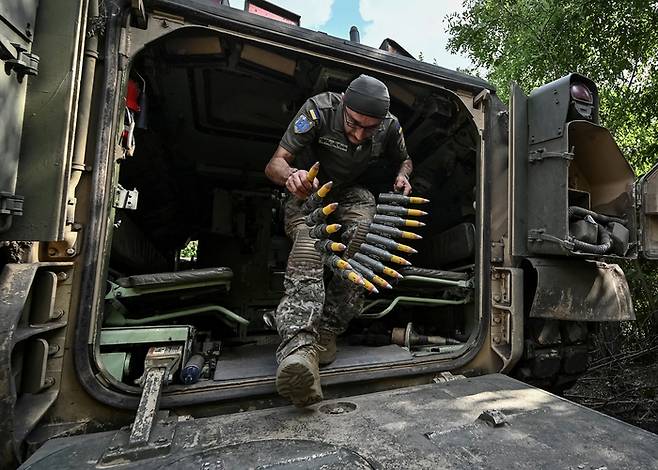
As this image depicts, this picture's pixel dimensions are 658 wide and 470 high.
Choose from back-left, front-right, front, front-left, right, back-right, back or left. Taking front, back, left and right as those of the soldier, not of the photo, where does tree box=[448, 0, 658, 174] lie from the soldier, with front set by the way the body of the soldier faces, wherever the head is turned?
back-left
